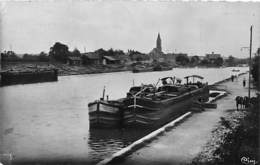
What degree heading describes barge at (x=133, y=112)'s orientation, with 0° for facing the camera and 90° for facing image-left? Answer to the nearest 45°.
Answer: approximately 45°

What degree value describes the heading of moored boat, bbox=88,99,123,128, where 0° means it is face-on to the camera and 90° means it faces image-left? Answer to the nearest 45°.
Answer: approximately 45°
